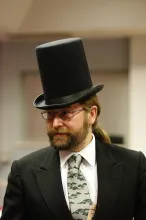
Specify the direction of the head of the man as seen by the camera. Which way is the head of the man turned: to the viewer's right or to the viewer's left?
to the viewer's left

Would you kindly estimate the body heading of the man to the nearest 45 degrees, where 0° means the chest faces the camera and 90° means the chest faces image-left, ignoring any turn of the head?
approximately 0°
